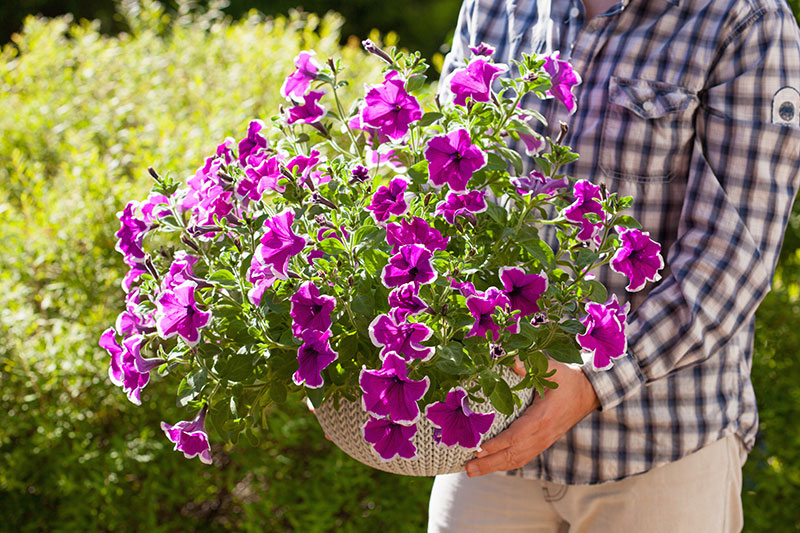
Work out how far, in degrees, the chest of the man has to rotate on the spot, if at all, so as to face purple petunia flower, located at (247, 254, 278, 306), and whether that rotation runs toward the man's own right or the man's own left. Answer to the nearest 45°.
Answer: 0° — they already face it

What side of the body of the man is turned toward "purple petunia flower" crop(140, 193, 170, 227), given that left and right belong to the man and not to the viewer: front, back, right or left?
front

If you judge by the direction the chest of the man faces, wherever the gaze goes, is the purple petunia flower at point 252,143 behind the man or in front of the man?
in front
